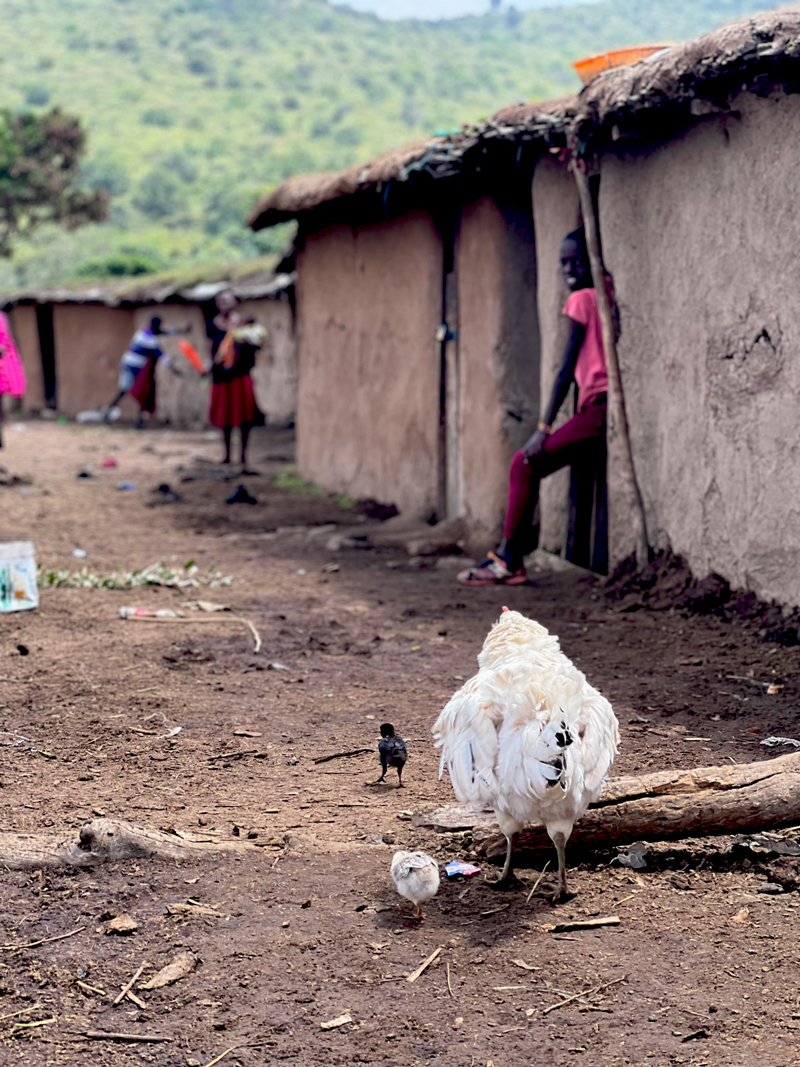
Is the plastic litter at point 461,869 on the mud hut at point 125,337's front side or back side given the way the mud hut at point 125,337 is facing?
on the front side

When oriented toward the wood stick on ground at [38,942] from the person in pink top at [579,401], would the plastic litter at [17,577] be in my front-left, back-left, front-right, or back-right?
front-right

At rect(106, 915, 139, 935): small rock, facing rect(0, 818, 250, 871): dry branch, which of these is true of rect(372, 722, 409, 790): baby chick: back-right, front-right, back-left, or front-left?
front-right

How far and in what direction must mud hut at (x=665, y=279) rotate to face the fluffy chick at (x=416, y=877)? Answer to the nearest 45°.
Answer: approximately 45° to its left

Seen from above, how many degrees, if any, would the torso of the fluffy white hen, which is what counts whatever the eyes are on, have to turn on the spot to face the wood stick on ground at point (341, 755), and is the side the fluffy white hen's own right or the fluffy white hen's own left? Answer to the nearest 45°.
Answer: approximately 45° to the fluffy white hen's own left

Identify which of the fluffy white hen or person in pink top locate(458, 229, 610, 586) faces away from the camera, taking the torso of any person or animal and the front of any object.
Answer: the fluffy white hen

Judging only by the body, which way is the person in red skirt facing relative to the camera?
toward the camera

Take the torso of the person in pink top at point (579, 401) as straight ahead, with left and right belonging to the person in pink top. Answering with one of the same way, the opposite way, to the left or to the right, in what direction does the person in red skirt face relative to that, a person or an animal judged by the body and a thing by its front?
to the left

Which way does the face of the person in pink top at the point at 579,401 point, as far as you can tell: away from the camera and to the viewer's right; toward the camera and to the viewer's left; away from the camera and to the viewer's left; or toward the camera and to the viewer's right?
toward the camera and to the viewer's left

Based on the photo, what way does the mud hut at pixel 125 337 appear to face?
toward the camera

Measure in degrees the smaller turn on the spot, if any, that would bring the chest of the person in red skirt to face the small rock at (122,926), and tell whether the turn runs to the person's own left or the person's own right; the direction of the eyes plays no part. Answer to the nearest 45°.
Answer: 0° — they already face it

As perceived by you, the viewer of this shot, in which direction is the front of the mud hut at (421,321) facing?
facing the viewer and to the left of the viewer

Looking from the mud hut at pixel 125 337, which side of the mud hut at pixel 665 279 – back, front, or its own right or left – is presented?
right

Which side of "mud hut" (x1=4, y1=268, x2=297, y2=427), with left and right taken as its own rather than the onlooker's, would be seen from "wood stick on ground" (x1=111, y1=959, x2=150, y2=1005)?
front

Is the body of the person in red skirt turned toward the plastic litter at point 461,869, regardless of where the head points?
yes

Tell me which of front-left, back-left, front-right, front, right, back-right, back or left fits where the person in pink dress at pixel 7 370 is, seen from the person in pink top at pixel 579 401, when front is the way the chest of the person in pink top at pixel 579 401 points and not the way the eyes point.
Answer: front-right

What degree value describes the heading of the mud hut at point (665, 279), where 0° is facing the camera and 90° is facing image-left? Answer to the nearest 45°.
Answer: approximately 45°

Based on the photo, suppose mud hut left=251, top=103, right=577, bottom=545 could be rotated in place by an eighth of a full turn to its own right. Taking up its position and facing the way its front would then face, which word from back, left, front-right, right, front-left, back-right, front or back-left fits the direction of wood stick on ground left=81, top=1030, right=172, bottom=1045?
left

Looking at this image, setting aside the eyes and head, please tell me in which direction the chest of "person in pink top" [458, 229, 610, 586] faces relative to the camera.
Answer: to the viewer's left

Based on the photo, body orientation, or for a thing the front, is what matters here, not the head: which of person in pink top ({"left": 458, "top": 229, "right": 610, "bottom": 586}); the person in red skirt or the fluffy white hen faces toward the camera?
the person in red skirt

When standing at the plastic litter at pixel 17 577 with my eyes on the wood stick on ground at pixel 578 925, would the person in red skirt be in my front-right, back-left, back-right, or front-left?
back-left

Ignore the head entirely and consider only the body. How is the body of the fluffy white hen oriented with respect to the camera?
away from the camera

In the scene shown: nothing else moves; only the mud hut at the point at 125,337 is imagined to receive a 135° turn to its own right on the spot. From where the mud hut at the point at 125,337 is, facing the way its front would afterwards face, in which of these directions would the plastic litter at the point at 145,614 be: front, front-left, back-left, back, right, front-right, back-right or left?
back-left
